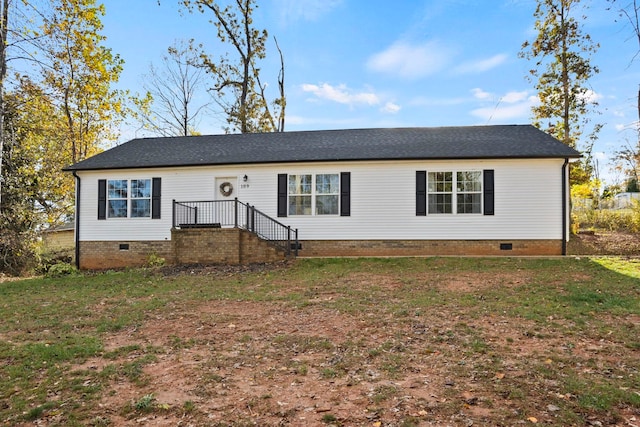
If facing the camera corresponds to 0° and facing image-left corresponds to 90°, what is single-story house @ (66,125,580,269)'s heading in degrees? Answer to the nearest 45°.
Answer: approximately 0°

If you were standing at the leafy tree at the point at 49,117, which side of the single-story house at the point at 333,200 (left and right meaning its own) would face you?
right

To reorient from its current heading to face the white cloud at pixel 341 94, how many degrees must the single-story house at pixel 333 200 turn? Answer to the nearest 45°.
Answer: approximately 180°

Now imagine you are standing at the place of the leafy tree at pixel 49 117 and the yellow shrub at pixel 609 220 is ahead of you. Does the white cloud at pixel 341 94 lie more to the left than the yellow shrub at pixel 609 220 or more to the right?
left

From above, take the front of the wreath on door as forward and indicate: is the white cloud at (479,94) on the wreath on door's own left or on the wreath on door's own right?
on the wreath on door's own left

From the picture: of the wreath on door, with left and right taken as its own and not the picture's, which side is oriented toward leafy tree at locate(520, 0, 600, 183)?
left

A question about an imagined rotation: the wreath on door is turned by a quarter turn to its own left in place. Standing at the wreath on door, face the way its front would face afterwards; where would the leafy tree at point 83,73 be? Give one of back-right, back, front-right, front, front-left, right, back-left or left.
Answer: back-left

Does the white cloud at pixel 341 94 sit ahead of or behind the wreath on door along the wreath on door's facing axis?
behind

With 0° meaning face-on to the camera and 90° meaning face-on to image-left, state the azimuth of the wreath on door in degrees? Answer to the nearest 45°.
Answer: approximately 0°

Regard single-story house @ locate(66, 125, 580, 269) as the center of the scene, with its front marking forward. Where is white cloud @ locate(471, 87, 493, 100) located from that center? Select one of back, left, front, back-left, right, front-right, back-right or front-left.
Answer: back-left

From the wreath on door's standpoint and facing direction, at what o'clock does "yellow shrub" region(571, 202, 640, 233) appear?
The yellow shrub is roughly at 9 o'clock from the wreath on door.
